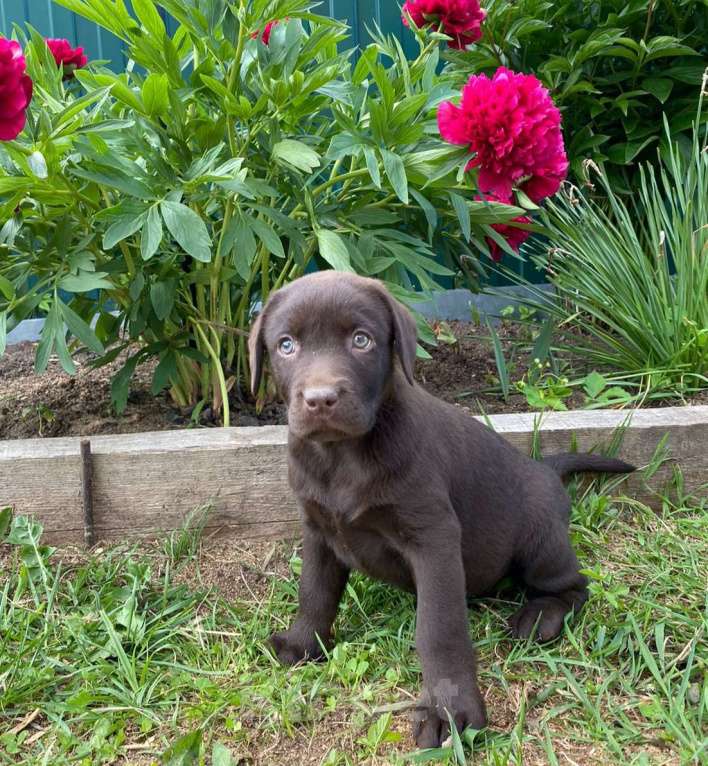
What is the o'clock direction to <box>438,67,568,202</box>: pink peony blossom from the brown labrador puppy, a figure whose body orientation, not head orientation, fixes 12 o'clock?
The pink peony blossom is roughly at 5 o'clock from the brown labrador puppy.

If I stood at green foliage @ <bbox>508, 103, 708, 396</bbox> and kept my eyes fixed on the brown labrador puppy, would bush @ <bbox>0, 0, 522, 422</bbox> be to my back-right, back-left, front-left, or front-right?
front-right

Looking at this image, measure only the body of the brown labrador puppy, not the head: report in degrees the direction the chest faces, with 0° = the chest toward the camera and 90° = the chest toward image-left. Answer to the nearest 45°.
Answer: approximately 45°

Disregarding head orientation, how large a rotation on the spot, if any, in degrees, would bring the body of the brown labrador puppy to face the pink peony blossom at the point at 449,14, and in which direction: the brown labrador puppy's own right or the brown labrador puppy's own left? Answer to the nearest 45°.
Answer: approximately 135° to the brown labrador puppy's own right

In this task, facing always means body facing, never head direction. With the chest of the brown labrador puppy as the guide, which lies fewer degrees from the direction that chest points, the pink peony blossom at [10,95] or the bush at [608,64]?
the pink peony blossom

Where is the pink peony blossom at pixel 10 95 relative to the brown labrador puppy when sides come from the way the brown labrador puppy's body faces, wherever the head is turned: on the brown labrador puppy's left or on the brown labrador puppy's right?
on the brown labrador puppy's right

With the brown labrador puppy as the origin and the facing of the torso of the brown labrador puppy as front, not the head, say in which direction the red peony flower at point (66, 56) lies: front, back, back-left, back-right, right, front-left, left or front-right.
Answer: right
